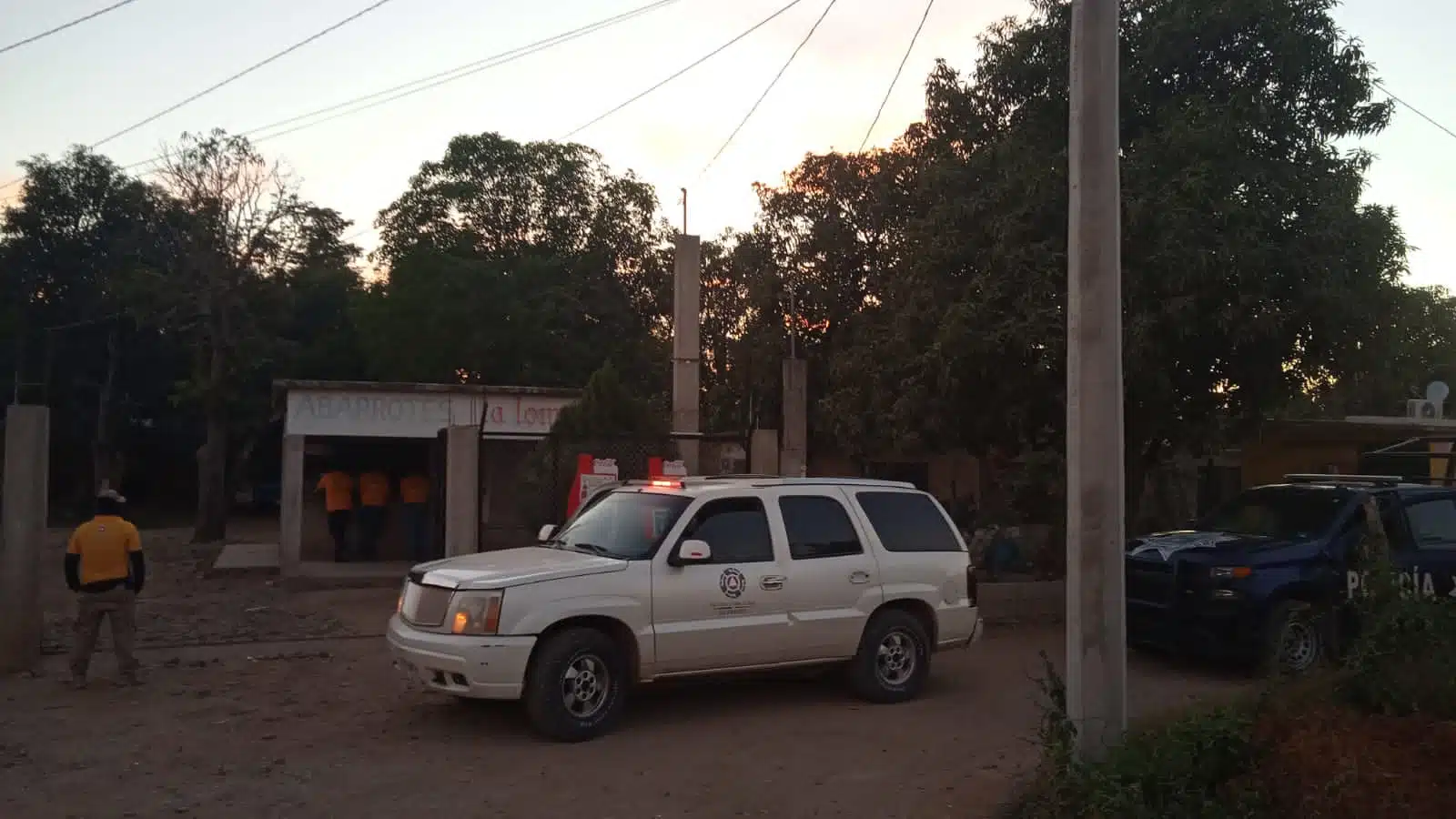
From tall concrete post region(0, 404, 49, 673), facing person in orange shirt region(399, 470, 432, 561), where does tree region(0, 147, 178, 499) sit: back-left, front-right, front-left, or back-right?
front-left

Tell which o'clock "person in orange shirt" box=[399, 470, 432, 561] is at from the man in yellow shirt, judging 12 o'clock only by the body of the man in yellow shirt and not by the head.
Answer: The person in orange shirt is roughly at 1 o'clock from the man in yellow shirt.

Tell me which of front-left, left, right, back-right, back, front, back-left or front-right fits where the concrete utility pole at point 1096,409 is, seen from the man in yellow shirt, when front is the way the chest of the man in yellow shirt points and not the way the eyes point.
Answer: back-right

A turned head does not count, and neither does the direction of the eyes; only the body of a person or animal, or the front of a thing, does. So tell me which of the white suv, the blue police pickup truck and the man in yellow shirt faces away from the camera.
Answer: the man in yellow shirt

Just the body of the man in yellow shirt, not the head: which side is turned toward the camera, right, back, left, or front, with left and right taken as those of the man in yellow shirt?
back

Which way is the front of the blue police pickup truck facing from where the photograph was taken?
facing the viewer and to the left of the viewer

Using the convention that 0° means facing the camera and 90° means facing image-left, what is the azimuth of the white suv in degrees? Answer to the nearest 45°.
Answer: approximately 45°

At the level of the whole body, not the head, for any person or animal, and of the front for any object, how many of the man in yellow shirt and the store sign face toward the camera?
1

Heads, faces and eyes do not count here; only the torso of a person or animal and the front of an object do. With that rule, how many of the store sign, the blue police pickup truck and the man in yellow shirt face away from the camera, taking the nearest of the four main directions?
1

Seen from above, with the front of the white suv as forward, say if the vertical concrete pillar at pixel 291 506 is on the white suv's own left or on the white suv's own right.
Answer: on the white suv's own right

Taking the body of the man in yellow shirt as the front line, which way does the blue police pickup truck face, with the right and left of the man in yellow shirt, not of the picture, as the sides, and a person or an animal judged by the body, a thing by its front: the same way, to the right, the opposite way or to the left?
to the left

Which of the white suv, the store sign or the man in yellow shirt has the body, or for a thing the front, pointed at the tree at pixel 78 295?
the man in yellow shirt

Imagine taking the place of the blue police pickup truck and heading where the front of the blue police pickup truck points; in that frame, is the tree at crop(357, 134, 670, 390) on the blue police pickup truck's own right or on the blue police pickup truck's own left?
on the blue police pickup truck's own right

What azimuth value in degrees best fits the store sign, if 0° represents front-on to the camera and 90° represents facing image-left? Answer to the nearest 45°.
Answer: approximately 0°

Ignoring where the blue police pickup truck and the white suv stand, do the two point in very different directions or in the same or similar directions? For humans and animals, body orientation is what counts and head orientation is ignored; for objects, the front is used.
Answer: same or similar directions

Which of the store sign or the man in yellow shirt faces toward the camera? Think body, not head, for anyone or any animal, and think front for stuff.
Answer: the store sign

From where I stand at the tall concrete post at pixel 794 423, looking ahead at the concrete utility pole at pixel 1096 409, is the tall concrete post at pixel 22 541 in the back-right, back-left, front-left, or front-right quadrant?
front-right

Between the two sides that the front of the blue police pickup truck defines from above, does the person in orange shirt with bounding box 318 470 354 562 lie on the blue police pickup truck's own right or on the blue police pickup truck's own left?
on the blue police pickup truck's own right
